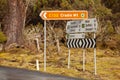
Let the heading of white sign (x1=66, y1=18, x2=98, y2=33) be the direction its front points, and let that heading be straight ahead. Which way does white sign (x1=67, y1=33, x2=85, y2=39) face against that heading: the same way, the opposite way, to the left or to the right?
the same way

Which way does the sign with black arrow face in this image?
toward the camera

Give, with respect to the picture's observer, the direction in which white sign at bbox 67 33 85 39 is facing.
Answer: facing the viewer

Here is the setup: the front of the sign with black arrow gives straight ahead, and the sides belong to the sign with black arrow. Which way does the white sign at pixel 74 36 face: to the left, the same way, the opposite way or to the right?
the same way

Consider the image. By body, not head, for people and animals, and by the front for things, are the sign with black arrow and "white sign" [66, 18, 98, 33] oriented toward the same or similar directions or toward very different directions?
same or similar directions
